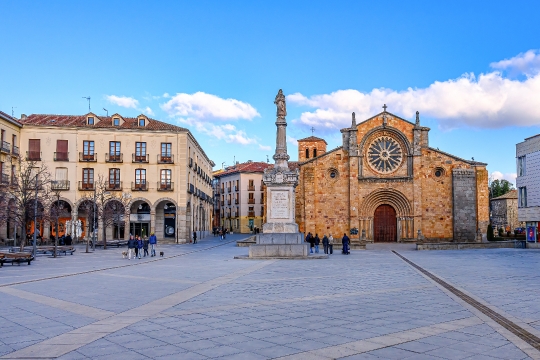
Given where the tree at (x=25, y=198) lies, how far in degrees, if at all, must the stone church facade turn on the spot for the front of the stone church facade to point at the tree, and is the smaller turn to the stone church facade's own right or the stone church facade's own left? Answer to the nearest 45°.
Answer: approximately 45° to the stone church facade's own right

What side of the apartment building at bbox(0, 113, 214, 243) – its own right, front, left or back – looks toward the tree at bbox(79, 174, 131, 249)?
front

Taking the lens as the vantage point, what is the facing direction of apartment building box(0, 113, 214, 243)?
facing the viewer

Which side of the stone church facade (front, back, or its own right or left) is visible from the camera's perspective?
front

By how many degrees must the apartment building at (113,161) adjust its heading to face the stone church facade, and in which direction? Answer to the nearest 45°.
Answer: approximately 90° to its left

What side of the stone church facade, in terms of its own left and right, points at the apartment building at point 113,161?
right

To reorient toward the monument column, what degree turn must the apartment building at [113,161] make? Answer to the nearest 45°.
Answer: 0° — it already faces it

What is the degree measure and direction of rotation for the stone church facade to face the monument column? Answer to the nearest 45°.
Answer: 0° — it already faces it

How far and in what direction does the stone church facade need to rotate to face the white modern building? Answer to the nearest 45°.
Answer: approximately 45° to its left

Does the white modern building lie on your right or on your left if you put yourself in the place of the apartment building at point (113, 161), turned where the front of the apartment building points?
on your left
